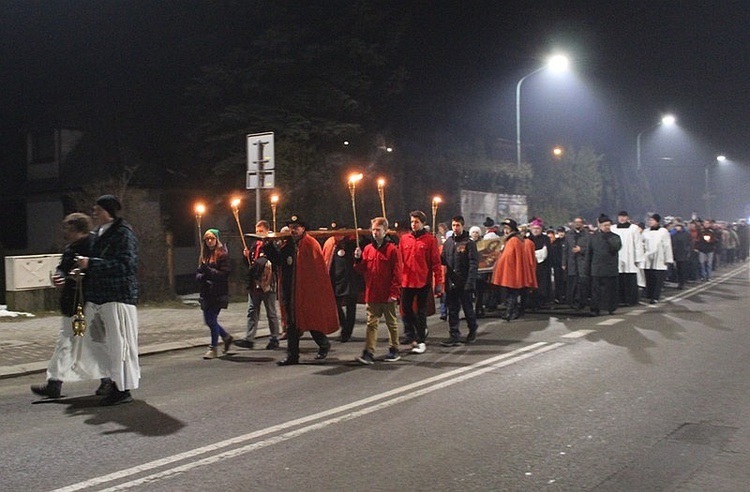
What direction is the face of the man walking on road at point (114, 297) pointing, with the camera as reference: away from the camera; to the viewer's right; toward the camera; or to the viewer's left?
to the viewer's left

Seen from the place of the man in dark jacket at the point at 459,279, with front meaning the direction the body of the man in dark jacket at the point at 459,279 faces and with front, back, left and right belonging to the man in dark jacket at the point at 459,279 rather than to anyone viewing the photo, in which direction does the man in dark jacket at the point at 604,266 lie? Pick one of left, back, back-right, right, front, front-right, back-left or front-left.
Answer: back

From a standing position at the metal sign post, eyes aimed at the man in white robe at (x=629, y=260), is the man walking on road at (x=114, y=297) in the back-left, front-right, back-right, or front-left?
back-right

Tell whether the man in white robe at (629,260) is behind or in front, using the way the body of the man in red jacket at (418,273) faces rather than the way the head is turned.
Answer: behind

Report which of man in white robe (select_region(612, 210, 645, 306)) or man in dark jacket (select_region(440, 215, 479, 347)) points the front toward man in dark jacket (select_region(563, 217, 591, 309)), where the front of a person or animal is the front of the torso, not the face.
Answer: the man in white robe

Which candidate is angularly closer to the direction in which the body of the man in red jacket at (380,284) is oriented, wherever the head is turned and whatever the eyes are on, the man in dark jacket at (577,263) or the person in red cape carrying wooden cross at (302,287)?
the person in red cape carrying wooden cross

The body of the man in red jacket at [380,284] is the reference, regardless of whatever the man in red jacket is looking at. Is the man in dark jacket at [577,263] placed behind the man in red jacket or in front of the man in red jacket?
behind
